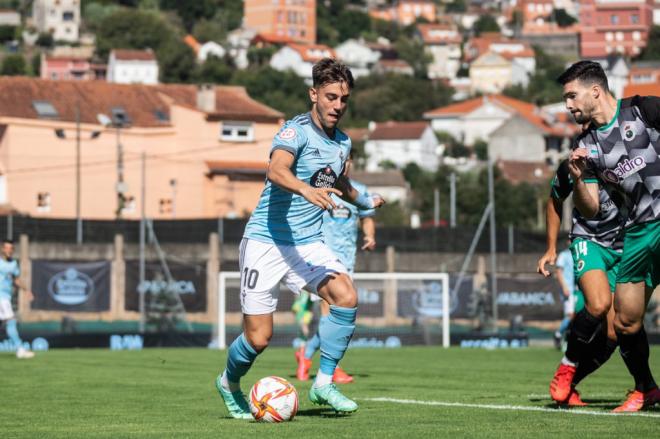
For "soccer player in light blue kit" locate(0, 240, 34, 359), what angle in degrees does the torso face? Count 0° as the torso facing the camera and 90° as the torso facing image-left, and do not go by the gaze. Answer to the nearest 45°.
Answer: approximately 315°

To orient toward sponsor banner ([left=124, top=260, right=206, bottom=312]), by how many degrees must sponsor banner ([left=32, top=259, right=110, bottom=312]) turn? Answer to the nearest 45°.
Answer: approximately 90° to its left

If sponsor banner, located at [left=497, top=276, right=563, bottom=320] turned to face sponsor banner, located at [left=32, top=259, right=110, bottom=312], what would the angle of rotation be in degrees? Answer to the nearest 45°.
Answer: approximately 90° to its right

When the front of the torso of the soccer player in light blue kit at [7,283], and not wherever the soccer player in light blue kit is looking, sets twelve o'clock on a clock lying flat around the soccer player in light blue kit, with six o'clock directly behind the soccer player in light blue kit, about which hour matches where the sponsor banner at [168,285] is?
The sponsor banner is roughly at 8 o'clock from the soccer player in light blue kit.

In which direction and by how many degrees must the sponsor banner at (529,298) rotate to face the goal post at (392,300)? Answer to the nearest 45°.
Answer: approximately 45° to its right

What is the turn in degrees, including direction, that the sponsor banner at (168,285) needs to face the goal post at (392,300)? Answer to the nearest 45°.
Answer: approximately 45° to its left

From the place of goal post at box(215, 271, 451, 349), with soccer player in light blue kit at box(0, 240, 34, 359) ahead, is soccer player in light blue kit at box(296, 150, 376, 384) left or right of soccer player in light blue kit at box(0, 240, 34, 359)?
left

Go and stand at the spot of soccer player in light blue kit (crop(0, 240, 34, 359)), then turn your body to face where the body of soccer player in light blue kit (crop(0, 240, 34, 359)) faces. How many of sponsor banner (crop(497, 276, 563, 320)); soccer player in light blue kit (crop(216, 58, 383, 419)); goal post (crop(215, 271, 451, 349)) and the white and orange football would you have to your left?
2

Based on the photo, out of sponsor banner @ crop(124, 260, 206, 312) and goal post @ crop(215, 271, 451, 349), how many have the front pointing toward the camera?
2

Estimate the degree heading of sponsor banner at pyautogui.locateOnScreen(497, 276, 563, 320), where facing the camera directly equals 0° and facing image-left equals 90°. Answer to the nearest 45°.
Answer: approximately 0°

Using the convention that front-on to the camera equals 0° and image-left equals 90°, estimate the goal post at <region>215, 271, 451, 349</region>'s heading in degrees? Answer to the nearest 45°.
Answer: approximately 0°

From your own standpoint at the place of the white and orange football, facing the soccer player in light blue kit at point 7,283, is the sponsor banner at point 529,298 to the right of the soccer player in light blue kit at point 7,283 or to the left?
right

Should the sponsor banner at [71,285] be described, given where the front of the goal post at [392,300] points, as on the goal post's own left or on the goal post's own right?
on the goal post's own right

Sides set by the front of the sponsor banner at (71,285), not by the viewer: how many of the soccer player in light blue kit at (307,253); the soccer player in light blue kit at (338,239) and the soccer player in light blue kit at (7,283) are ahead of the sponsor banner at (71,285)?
3

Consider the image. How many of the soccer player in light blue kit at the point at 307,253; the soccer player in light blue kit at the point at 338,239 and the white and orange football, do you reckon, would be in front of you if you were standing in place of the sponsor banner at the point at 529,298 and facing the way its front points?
3
